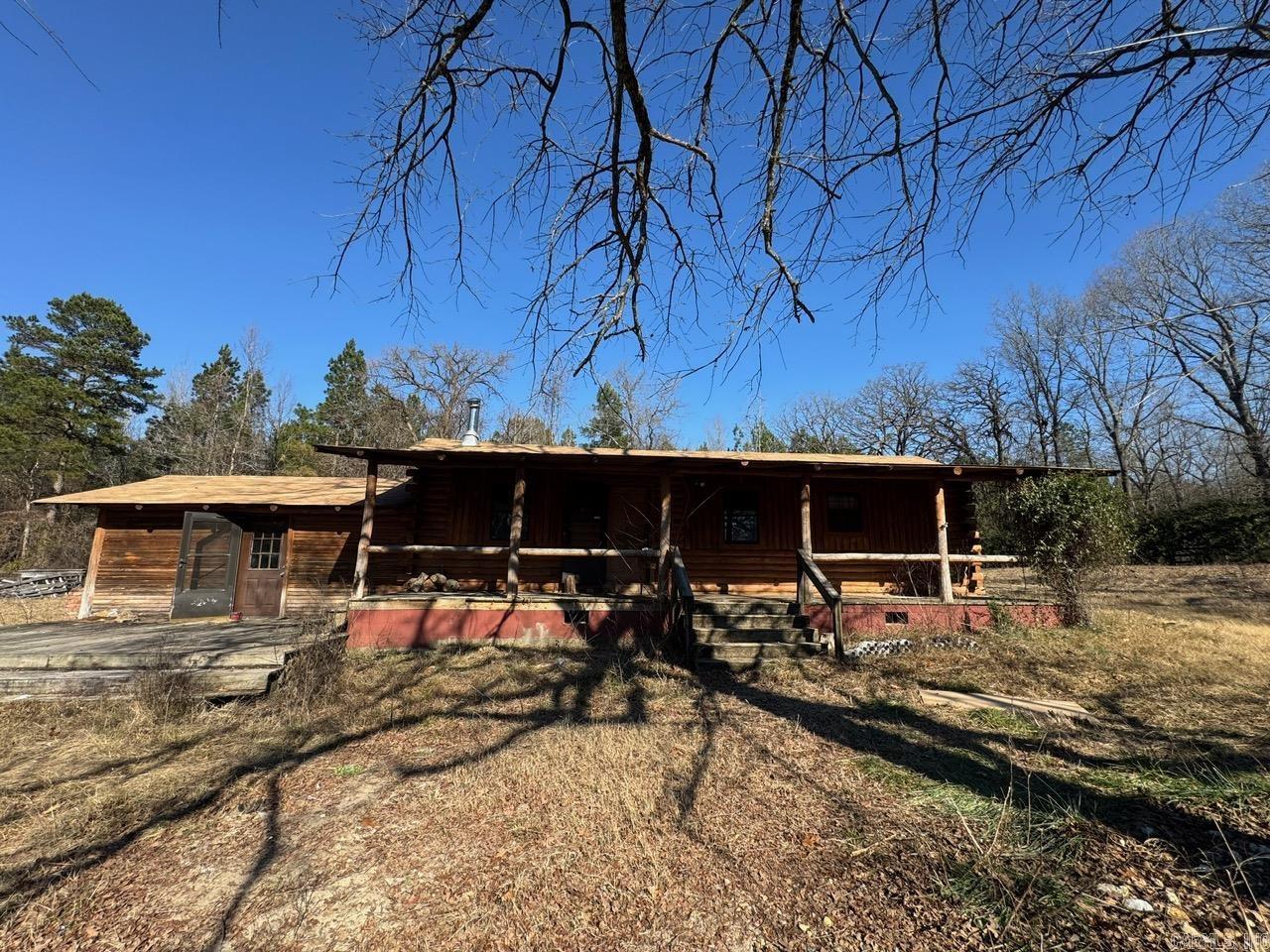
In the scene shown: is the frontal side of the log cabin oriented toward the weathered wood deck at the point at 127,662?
no

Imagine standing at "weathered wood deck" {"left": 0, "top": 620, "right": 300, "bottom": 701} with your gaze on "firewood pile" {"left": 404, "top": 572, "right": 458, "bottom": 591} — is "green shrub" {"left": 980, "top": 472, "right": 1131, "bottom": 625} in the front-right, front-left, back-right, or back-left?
front-right

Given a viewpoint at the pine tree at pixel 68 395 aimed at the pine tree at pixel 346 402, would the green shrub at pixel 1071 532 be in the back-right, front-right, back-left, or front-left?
front-right

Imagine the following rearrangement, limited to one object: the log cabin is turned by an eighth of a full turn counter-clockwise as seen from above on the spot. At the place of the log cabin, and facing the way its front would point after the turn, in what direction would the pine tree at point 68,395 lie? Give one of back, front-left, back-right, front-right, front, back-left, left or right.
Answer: back

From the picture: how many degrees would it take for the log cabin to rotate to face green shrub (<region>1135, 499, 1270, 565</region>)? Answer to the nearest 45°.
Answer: approximately 90° to its left

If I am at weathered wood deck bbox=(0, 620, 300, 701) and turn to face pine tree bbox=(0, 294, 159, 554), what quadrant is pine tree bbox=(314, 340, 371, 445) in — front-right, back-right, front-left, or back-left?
front-right

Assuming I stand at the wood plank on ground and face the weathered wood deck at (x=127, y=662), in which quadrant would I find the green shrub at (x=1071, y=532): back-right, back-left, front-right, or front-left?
back-right

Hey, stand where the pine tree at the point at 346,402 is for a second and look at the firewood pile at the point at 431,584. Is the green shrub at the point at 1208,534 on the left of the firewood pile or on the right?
left

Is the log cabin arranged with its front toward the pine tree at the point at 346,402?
no

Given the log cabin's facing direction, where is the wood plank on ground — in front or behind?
in front

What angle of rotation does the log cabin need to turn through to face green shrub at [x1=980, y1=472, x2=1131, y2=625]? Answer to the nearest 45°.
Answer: approximately 45° to its left

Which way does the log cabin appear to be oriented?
toward the camera
